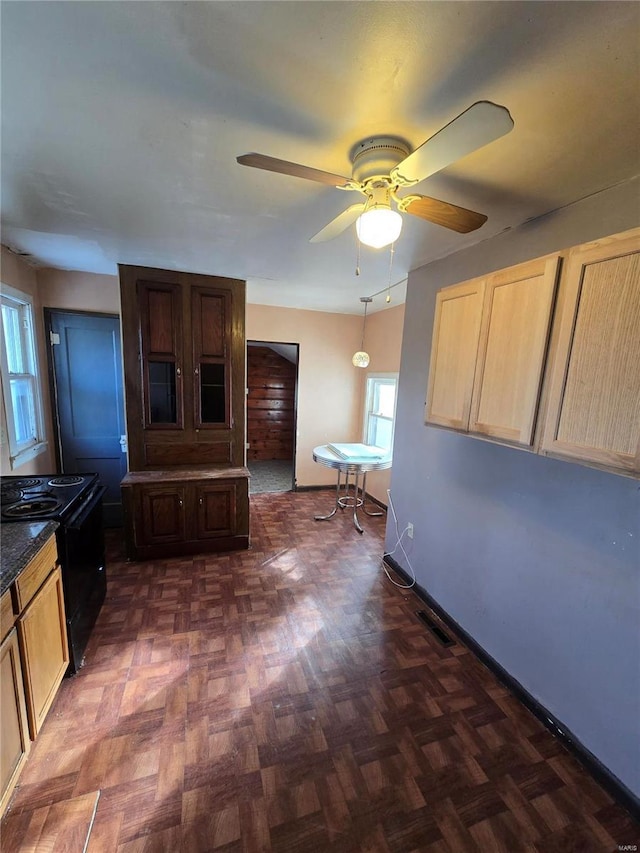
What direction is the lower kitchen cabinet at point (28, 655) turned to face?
to the viewer's right

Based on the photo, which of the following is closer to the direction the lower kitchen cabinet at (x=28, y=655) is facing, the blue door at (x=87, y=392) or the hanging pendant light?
the hanging pendant light

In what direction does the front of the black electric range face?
to the viewer's right

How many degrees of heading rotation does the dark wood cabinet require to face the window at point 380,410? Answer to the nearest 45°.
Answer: approximately 90° to its left

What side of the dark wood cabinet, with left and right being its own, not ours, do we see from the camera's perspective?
front

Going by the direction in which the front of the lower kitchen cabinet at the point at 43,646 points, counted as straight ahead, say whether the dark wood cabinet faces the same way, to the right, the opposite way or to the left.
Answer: to the right

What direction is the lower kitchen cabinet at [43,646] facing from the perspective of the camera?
to the viewer's right

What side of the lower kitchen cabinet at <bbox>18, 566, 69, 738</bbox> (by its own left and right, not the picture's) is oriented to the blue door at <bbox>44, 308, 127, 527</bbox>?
left

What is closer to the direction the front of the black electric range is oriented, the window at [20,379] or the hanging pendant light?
the hanging pendant light

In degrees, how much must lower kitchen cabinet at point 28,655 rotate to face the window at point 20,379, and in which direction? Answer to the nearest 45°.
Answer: approximately 90° to its left

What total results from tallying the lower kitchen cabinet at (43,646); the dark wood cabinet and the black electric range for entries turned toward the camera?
1
